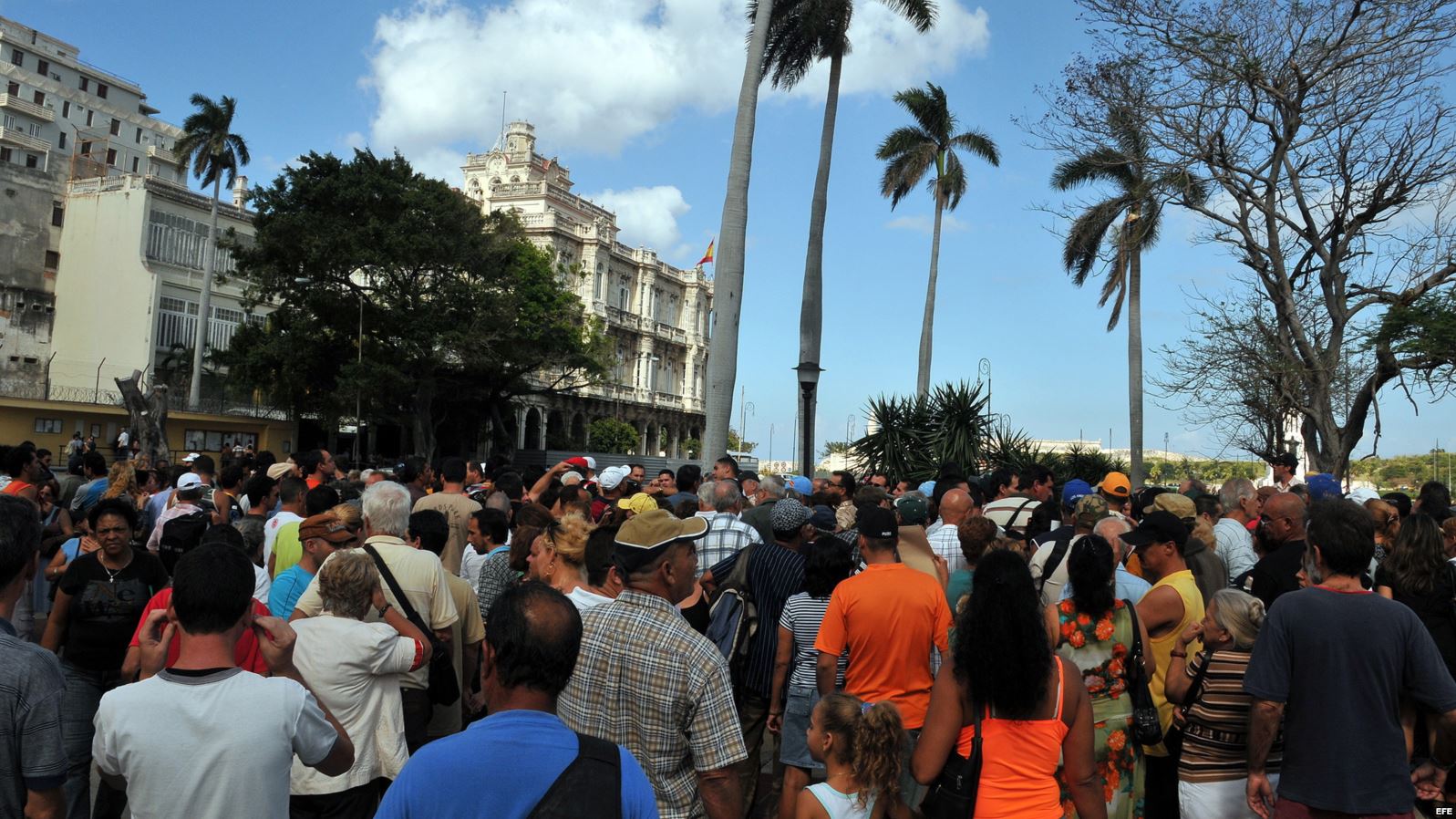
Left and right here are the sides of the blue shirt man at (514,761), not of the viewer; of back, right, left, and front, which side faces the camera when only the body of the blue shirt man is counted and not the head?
back

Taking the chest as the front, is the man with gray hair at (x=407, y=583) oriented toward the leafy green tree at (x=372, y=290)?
yes

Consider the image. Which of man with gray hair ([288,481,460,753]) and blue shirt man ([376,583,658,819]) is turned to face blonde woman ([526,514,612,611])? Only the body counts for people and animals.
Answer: the blue shirt man

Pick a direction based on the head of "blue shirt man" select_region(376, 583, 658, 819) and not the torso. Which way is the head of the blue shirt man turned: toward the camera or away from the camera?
away from the camera

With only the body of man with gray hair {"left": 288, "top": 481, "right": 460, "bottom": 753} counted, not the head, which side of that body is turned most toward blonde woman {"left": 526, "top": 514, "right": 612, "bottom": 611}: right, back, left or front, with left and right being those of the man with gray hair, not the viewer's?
right

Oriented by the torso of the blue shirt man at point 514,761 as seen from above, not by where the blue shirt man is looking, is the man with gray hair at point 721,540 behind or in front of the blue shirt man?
in front

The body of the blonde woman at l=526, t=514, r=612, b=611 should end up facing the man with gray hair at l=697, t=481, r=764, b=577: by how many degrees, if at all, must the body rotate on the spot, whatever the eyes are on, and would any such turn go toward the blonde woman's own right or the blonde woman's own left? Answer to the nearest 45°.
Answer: approximately 90° to the blonde woman's own right

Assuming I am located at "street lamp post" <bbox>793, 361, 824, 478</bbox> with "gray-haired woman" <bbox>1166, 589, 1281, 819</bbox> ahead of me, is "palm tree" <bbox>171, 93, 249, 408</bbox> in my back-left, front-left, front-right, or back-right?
back-right

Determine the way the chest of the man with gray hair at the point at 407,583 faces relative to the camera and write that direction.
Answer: away from the camera

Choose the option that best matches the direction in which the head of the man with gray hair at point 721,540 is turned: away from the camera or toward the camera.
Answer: away from the camera

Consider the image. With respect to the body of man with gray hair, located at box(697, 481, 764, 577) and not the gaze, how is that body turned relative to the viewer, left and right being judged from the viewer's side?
facing away from the viewer

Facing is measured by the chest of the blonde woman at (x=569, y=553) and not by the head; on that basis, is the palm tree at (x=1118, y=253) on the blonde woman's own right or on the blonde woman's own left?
on the blonde woman's own right

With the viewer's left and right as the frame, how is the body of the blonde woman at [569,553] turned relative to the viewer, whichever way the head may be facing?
facing away from the viewer and to the left of the viewer

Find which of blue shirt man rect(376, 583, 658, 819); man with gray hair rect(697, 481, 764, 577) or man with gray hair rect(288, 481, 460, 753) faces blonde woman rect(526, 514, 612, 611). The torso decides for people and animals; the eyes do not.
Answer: the blue shirt man

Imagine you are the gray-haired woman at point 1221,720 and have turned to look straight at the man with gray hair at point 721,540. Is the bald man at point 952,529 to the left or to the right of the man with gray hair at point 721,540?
right
